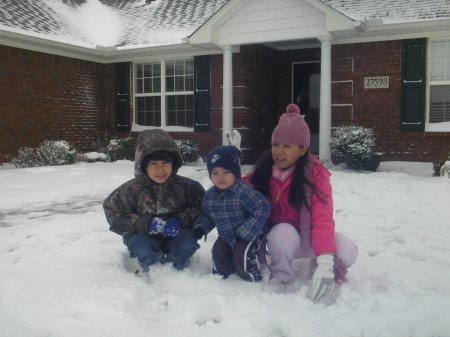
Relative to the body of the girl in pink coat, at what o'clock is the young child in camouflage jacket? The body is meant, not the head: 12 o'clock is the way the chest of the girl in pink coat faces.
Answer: The young child in camouflage jacket is roughly at 2 o'clock from the girl in pink coat.

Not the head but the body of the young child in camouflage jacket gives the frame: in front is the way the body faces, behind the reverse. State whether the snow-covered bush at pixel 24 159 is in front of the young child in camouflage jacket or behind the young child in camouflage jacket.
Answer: behind

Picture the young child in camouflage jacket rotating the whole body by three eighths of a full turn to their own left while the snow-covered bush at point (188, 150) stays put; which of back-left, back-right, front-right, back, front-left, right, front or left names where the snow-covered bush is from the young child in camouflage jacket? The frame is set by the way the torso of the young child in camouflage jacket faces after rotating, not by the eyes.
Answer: front-left

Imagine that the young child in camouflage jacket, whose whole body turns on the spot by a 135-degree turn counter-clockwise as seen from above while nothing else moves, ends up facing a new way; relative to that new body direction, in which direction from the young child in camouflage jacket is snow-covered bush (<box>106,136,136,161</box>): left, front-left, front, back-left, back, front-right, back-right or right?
front-left

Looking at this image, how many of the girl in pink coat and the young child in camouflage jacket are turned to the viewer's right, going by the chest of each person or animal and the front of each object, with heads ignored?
0

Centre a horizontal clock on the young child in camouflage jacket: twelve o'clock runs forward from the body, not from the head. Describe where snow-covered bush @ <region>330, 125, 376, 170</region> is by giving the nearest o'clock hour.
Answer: The snow-covered bush is roughly at 7 o'clock from the young child in camouflage jacket.

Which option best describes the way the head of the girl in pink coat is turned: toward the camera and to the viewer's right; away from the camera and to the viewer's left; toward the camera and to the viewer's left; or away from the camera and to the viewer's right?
toward the camera and to the viewer's left

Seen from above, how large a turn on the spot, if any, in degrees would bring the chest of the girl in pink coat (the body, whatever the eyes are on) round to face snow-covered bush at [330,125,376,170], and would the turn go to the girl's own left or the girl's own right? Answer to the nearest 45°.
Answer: approximately 135° to the girl's own right

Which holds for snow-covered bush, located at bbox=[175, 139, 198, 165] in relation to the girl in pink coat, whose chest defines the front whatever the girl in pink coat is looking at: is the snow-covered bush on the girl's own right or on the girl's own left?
on the girl's own right

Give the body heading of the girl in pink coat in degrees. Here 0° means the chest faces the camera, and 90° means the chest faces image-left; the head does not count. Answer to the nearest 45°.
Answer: approximately 45°

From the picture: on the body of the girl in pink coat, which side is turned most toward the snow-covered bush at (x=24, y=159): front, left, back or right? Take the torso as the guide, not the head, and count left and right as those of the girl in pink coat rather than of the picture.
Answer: right

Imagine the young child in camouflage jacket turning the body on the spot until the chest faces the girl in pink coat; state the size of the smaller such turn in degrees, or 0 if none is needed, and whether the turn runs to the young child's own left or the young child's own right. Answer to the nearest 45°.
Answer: approximately 45° to the young child's own left
